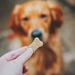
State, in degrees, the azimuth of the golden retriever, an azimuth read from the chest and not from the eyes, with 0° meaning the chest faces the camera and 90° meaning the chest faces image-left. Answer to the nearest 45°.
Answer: approximately 0°
